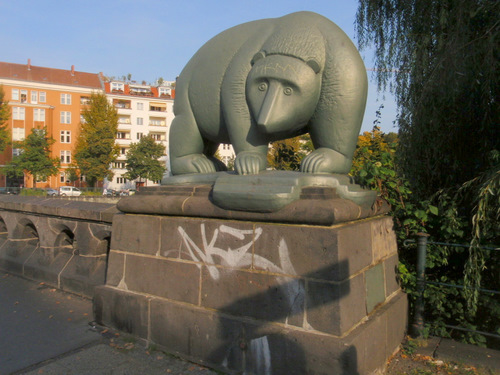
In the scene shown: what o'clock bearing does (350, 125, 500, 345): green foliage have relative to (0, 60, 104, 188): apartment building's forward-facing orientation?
The green foliage is roughly at 12 o'clock from the apartment building.

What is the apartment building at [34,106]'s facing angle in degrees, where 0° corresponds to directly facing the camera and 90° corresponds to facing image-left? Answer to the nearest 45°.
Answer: approximately 0°

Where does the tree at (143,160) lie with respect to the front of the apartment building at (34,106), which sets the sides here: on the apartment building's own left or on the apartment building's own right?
on the apartment building's own left

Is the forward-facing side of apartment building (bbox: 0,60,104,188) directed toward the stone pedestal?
yes

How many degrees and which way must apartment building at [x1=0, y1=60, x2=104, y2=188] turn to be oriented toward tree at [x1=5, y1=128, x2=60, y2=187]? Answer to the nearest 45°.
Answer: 0° — it already faces it

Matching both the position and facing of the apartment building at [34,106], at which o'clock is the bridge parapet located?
The bridge parapet is roughly at 12 o'clock from the apartment building.

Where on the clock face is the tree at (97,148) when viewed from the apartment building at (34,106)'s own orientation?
The tree is roughly at 11 o'clock from the apartment building.

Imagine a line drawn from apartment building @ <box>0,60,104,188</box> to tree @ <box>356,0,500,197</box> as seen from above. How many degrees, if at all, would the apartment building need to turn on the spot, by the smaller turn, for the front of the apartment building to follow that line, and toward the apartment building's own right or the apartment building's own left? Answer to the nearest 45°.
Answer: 0° — it already faces it
